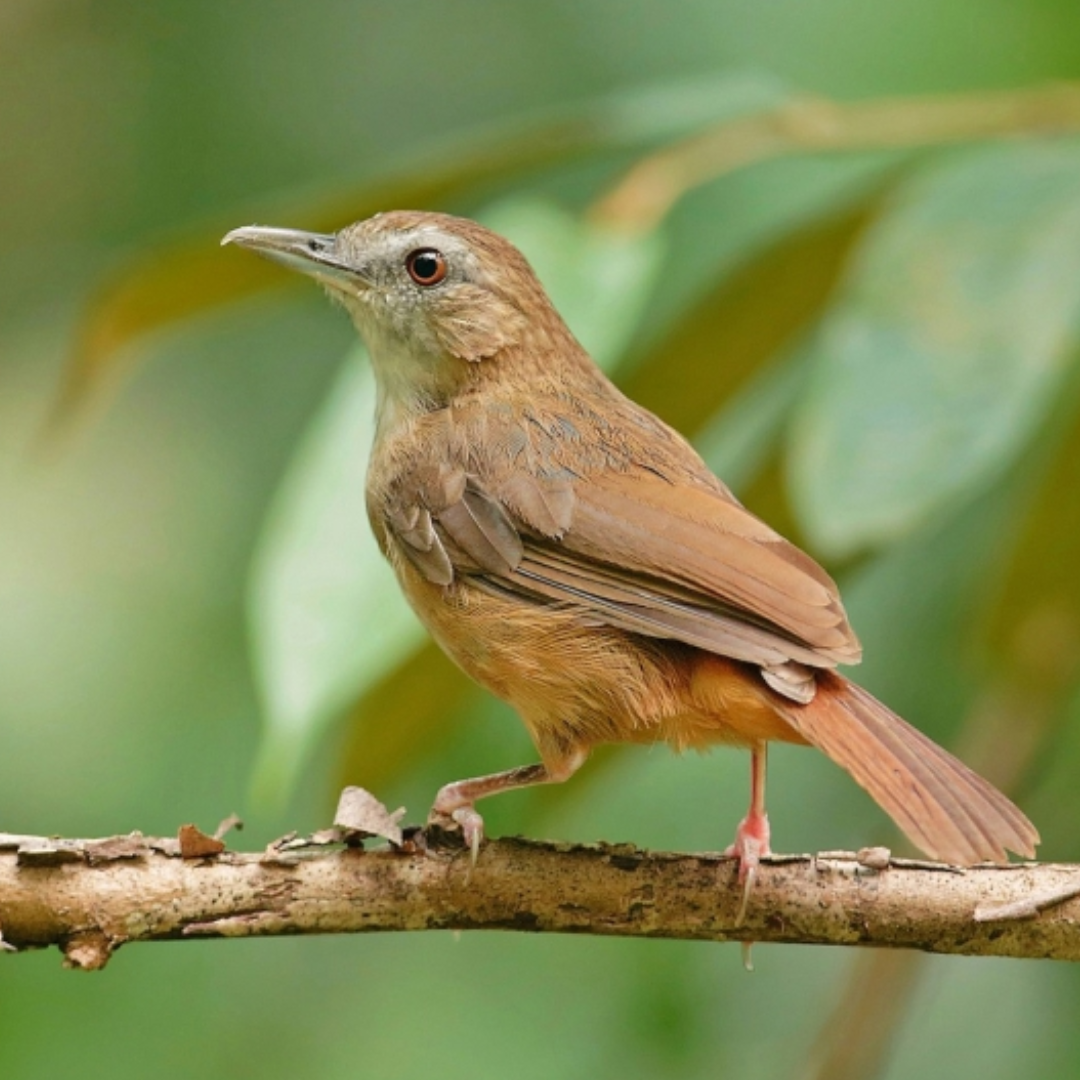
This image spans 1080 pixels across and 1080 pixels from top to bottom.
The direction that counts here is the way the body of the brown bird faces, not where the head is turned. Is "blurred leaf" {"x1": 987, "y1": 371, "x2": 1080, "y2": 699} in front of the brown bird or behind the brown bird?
behind

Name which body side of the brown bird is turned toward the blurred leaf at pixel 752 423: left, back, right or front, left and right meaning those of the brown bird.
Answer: right

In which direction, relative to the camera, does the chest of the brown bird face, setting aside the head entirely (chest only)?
to the viewer's left
